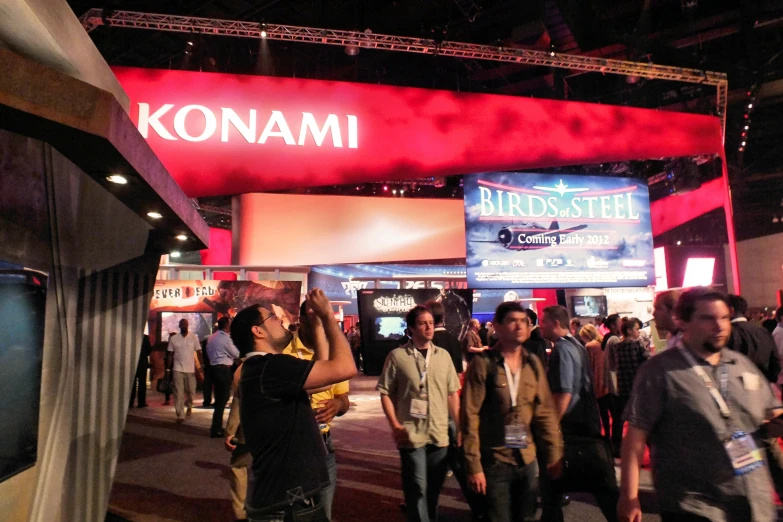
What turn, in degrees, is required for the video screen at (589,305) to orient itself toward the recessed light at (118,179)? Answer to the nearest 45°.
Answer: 0° — it already faces it

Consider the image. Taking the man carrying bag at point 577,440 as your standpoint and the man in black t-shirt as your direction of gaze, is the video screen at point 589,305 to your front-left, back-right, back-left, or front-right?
back-right

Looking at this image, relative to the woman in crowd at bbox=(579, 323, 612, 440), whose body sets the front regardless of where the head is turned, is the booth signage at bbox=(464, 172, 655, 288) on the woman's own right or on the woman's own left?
on the woman's own right

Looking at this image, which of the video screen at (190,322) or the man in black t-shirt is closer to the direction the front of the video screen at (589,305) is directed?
the man in black t-shirt

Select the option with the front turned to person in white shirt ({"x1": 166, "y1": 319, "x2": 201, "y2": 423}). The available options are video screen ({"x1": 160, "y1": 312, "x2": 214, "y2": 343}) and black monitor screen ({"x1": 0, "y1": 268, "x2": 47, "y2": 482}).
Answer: the video screen

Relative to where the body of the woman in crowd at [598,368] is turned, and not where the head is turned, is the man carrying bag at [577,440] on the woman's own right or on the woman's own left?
on the woman's own left
